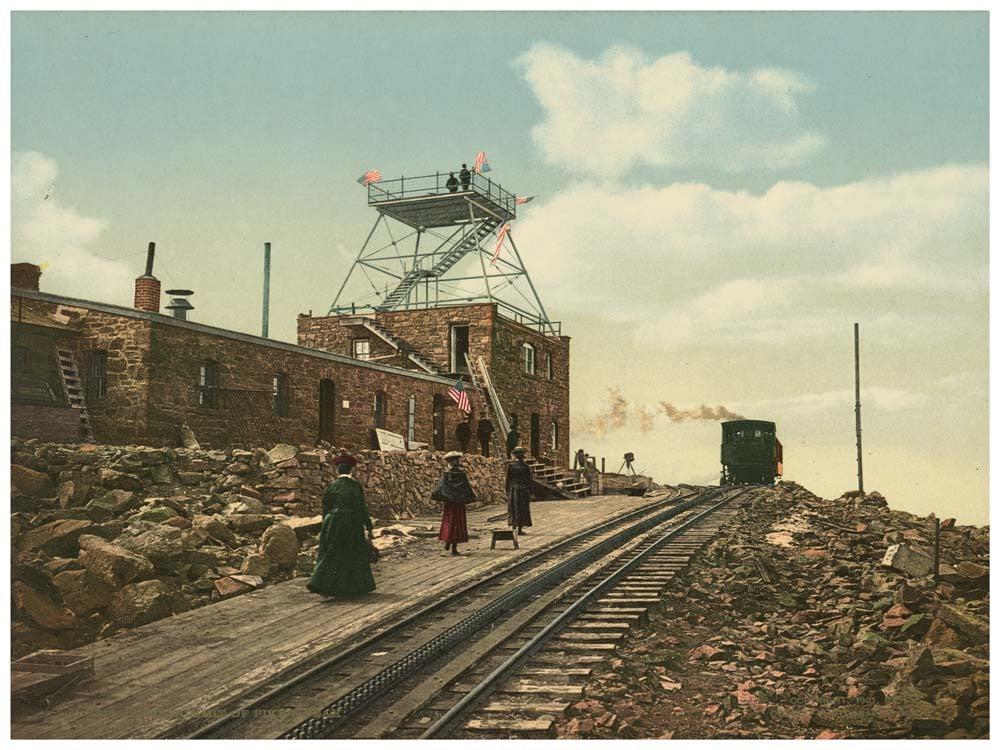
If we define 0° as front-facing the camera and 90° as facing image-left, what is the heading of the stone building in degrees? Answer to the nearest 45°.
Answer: approximately 315°

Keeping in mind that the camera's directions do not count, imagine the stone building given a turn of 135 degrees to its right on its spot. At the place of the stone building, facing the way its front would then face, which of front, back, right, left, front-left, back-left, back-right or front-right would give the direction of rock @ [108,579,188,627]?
left

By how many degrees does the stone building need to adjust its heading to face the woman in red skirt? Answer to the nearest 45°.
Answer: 0° — it already faces them

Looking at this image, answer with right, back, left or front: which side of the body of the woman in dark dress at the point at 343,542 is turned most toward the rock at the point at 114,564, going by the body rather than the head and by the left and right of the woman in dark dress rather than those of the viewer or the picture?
left

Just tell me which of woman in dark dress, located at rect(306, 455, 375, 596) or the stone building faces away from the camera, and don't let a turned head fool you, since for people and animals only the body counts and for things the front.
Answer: the woman in dark dress

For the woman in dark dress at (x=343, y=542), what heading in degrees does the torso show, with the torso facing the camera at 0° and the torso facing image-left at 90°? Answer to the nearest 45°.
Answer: approximately 180°

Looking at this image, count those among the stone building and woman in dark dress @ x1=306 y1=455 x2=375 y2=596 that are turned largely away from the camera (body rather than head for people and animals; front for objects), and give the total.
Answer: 1

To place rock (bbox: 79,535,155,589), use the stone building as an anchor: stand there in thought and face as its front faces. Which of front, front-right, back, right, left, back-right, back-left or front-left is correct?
front-right

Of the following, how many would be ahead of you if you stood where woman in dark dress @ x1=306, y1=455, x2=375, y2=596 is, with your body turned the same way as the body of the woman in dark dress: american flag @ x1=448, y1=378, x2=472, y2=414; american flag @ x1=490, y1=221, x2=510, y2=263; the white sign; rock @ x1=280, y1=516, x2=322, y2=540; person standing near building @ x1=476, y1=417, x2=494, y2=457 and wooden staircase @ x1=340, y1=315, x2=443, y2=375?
6

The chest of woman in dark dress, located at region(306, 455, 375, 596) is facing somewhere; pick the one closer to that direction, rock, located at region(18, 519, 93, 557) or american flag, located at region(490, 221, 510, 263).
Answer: the american flag

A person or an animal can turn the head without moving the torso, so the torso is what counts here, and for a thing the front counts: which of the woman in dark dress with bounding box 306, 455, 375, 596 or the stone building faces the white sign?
the woman in dark dress

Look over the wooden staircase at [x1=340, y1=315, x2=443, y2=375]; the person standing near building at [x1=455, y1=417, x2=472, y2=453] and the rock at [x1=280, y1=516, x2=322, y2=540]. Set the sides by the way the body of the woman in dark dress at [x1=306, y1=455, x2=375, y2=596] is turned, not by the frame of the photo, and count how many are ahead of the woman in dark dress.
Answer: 3

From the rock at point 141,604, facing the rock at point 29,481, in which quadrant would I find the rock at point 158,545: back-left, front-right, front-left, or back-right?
front-right

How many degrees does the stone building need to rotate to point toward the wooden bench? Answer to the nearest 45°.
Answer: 0° — it already faces it

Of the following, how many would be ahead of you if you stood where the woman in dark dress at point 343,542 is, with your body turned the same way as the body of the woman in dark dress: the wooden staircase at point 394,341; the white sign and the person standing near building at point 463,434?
3

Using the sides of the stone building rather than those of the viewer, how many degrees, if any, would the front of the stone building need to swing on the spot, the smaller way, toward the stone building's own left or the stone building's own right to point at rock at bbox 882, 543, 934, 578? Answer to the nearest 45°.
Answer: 0° — it already faces it

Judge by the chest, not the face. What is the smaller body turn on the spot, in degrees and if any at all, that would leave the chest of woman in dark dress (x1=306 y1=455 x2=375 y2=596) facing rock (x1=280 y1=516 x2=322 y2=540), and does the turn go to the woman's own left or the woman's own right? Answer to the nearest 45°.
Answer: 0° — they already face it

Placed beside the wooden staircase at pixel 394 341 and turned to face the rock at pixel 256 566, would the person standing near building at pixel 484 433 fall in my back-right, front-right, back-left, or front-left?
front-left
